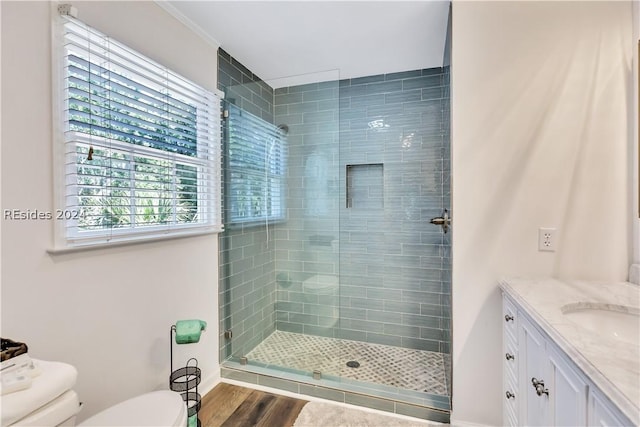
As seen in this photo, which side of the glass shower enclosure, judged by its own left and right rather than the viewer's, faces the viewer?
front

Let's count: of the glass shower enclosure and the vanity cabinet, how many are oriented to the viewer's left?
1

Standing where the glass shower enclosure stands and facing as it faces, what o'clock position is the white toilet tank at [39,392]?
The white toilet tank is roughly at 1 o'clock from the glass shower enclosure.

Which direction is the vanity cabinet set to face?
to the viewer's left

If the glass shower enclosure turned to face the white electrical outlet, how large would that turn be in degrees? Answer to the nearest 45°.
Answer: approximately 45° to its left

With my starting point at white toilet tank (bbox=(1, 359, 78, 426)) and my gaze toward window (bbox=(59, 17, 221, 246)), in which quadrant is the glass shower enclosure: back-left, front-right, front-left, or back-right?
front-right

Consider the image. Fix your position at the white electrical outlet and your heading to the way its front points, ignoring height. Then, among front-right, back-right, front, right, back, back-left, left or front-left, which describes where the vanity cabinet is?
front

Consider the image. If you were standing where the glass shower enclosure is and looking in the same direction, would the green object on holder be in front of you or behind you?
in front

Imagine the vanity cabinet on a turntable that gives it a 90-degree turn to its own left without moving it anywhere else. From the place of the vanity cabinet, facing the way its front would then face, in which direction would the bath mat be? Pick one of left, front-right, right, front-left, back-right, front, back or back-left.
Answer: right

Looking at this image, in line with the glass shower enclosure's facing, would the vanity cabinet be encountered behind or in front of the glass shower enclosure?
in front
